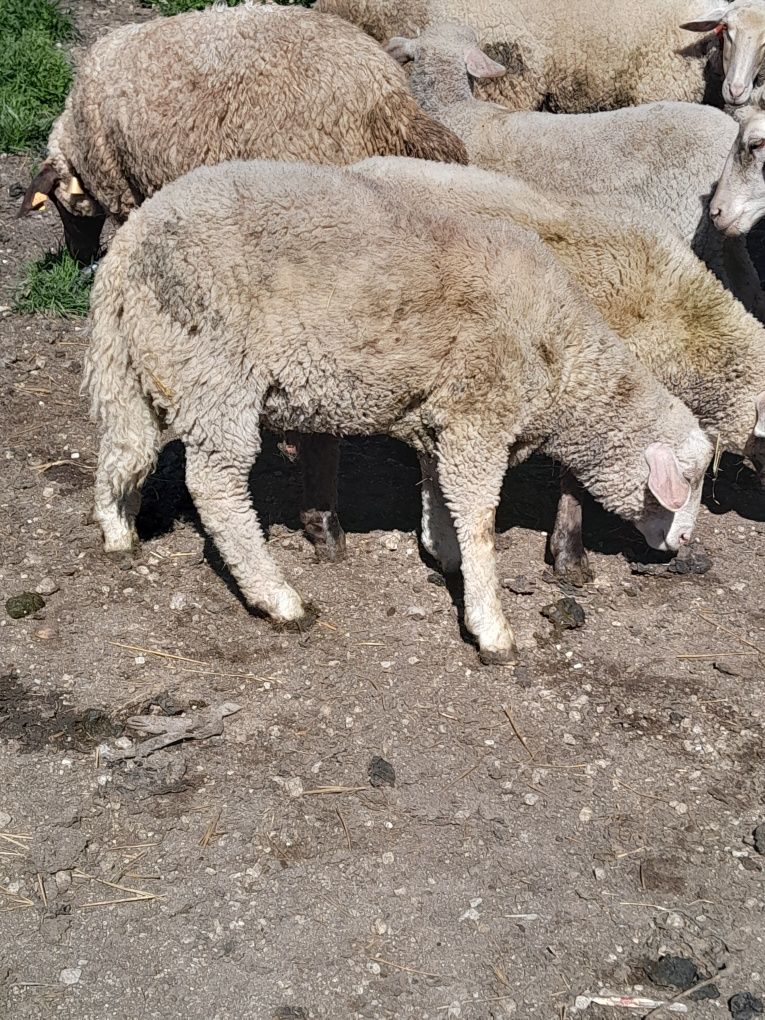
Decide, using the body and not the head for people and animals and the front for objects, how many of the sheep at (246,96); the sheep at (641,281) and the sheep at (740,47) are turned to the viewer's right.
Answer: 1

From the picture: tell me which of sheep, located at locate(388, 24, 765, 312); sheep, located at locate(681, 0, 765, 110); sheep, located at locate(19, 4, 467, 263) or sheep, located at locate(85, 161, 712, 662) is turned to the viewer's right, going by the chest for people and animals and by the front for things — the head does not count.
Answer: sheep, located at locate(85, 161, 712, 662)

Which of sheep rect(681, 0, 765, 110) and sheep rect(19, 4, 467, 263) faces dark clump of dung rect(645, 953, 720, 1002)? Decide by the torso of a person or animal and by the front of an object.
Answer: sheep rect(681, 0, 765, 110)

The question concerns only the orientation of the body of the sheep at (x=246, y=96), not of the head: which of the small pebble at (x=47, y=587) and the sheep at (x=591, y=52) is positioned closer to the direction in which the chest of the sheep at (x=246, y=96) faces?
the small pebble

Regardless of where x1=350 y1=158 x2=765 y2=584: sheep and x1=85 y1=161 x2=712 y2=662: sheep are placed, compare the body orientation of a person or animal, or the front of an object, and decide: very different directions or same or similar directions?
same or similar directions

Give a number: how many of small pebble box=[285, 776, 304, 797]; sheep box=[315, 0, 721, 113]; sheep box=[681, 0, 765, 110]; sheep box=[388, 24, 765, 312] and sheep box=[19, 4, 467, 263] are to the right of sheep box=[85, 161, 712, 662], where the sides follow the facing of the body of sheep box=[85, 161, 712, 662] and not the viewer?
1

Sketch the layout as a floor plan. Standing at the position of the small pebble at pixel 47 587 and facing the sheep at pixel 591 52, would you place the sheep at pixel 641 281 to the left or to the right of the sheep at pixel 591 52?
right

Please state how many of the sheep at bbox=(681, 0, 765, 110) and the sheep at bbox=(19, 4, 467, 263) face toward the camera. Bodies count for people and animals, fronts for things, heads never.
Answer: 1

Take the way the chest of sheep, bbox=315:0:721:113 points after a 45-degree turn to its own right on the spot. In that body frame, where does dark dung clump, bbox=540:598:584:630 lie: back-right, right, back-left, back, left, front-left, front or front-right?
front-right

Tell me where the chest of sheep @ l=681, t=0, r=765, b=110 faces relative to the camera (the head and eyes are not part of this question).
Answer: toward the camera

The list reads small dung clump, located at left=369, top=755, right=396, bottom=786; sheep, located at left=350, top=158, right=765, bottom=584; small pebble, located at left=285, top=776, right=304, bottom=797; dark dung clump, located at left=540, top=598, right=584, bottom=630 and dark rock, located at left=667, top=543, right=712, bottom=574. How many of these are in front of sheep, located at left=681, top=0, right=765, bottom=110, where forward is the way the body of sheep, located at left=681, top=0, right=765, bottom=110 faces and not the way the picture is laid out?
5

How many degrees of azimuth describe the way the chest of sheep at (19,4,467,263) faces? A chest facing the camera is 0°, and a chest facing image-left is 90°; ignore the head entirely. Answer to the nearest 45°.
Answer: approximately 90°

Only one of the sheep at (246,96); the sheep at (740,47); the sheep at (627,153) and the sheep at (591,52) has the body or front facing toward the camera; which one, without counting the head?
the sheep at (740,47)

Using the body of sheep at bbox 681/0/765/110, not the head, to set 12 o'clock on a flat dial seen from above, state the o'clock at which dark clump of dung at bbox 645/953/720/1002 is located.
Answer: The dark clump of dung is roughly at 12 o'clock from the sheep.

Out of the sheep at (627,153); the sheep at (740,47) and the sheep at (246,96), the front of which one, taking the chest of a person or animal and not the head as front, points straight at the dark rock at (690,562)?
the sheep at (740,47)

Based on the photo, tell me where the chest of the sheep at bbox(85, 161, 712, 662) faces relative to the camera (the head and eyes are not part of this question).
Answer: to the viewer's right

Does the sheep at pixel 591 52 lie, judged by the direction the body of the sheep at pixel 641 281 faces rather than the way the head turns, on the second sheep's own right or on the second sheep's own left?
on the second sheep's own left
